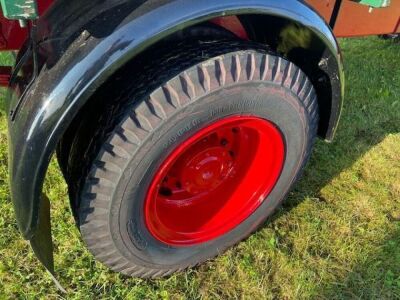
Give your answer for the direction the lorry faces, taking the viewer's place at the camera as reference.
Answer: facing away from the viewer and to the right of the viewer
